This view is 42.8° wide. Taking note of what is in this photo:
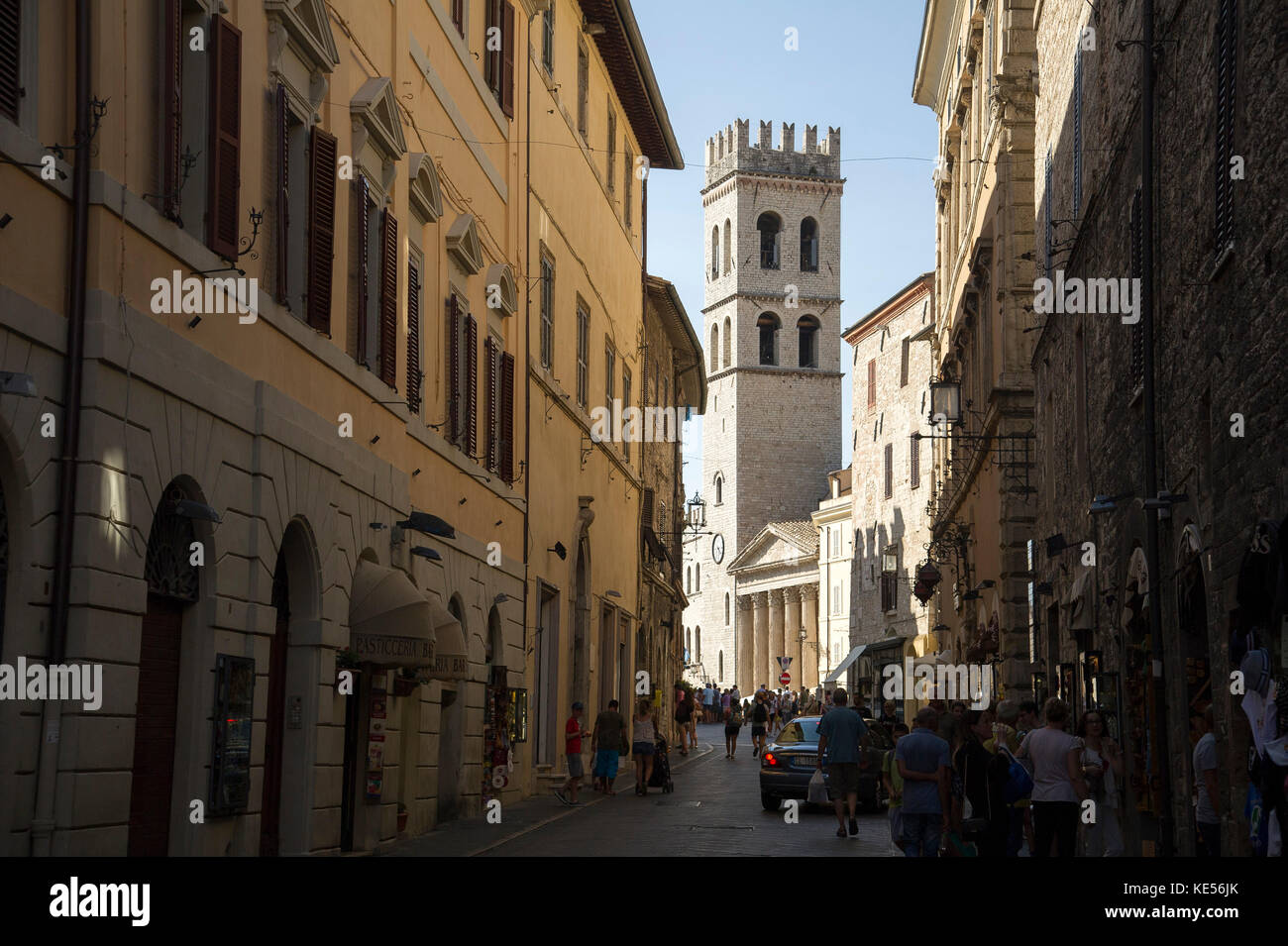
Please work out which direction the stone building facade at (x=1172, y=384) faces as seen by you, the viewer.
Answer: facing to the left of the viewer

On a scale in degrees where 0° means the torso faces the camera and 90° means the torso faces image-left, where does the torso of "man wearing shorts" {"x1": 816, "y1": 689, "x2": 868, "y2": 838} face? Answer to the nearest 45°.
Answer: approximately 180°

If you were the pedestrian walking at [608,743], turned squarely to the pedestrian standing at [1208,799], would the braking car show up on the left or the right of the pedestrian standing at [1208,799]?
left

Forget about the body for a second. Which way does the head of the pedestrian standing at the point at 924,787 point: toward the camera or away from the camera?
away from the camera

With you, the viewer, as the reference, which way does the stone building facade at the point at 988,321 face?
facing to the left of the viewer

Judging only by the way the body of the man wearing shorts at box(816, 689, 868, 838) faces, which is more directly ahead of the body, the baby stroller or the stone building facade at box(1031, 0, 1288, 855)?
the baby stroller

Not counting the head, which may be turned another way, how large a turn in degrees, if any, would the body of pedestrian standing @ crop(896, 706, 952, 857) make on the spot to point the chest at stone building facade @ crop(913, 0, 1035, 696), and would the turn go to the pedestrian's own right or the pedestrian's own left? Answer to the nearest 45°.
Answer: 0° — they already face it

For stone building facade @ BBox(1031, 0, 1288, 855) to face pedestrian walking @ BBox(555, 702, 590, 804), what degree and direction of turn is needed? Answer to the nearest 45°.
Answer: approximately 45° to its right

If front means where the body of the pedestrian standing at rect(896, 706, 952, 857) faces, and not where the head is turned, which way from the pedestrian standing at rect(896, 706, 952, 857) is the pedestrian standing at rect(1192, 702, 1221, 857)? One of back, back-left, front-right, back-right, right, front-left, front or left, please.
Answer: back-right

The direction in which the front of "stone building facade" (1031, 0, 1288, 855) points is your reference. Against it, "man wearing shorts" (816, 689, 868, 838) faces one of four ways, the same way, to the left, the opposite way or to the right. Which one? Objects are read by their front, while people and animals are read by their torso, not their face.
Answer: to the right

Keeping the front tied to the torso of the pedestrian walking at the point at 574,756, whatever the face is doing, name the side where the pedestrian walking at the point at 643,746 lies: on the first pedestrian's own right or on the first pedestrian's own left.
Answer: on the first pedestrian's own left
